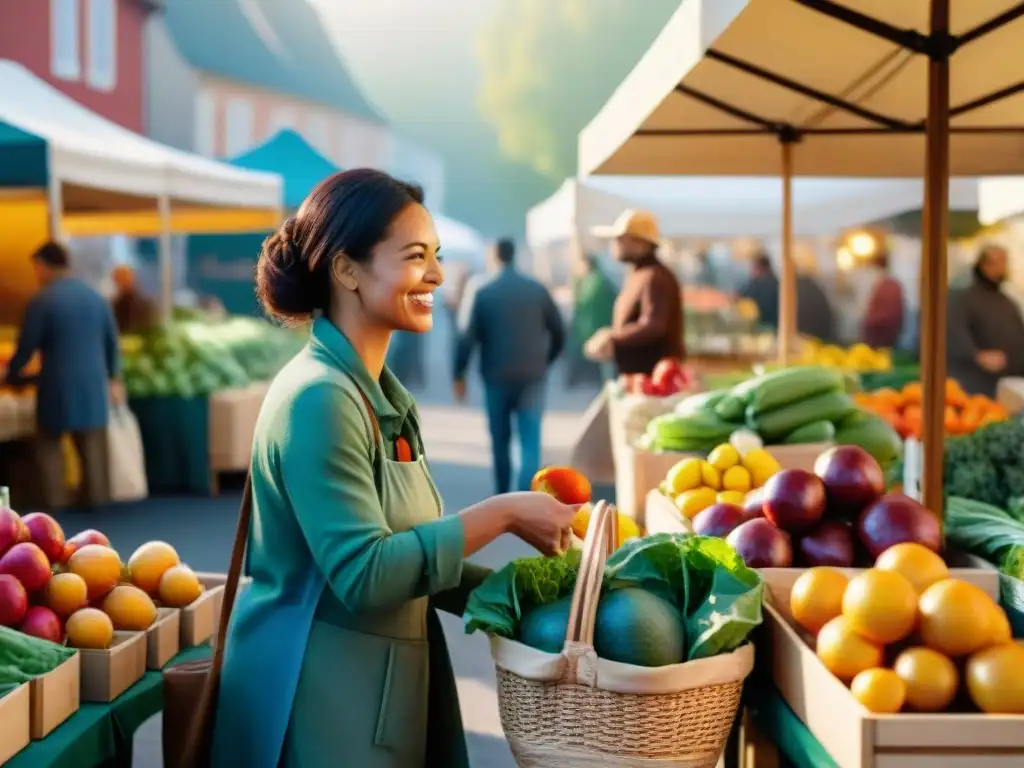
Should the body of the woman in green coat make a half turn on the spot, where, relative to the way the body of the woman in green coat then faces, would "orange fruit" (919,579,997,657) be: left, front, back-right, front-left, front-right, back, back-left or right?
back

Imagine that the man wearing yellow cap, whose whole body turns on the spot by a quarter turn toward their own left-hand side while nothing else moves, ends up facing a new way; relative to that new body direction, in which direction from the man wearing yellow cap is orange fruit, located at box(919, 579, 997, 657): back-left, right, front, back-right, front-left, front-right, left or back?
front

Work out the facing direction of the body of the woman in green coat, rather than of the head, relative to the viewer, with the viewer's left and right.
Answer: facing to the right of the viewer

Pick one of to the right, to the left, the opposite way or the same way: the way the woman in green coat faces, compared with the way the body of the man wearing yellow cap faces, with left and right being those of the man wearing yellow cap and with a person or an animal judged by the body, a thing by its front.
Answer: the opposite way

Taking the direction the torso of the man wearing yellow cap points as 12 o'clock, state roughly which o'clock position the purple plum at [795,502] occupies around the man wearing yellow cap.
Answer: The purple plum is roughly at 9 o'clock from the man wearing yellow cap.

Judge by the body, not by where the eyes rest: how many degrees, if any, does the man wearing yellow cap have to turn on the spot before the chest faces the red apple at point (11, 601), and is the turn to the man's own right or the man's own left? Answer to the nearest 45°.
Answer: approximately 90° to the man's own left

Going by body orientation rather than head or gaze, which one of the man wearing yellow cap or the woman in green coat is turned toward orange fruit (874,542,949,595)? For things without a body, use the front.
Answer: the woman in green coat

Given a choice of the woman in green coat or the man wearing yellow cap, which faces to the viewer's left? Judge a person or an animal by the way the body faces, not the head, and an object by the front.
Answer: the man wearing yellow cap

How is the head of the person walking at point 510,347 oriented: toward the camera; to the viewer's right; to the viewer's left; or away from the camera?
away from the camera

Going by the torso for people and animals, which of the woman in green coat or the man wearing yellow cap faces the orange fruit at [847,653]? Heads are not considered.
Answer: the woman in green coat

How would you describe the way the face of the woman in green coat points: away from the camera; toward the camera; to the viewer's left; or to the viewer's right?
to the viewer's right

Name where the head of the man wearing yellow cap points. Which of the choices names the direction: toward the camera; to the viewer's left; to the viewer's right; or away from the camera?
to the viewer's left

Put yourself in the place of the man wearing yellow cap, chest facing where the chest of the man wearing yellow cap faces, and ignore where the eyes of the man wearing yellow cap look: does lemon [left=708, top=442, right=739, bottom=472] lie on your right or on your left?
on your left

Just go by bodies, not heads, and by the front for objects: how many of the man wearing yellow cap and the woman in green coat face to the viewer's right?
1

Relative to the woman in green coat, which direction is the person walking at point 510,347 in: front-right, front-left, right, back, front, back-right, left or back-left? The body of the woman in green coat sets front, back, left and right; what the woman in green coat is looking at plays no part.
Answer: left

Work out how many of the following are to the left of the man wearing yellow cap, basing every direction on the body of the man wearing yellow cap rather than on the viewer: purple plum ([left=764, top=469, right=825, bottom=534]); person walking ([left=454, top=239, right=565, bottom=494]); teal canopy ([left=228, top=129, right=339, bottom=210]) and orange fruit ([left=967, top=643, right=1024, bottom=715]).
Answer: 2

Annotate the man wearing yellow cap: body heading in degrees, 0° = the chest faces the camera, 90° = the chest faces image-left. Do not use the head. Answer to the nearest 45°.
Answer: approximately 90°

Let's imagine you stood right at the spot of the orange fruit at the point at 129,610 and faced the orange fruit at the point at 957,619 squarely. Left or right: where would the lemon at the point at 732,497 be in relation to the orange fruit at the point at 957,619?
left
